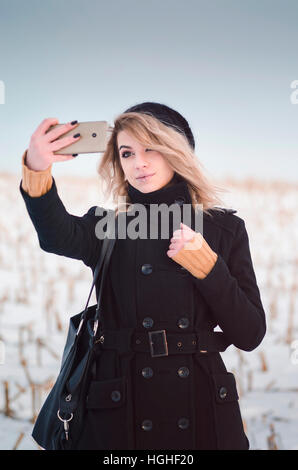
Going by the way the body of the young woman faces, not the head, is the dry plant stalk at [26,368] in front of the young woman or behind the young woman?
behind

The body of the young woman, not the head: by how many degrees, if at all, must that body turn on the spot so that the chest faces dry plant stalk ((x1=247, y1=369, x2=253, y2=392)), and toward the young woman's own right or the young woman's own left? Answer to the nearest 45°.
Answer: approximately 180°

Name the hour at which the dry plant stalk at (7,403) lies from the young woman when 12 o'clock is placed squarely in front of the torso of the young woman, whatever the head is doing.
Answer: The dry plant stalk is roughly at 5 o'clock from the young woman.

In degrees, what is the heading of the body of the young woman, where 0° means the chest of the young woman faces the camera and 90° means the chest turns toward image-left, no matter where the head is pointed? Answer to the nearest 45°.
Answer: approximately 0°

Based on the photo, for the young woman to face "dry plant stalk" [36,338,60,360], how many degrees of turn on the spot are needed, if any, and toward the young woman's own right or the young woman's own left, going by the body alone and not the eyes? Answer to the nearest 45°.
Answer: approximately 180°
